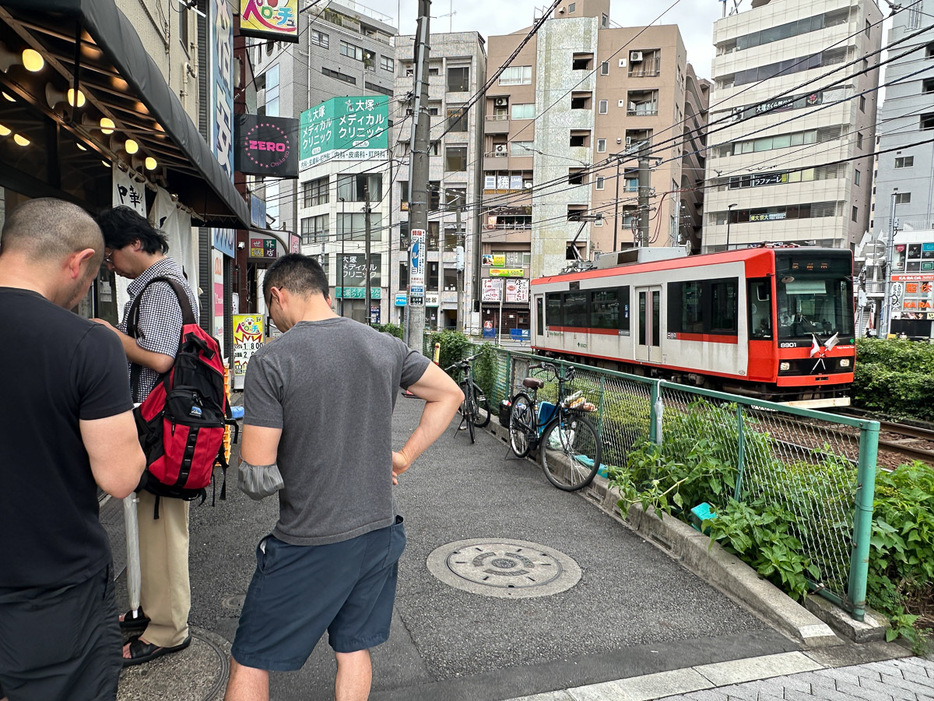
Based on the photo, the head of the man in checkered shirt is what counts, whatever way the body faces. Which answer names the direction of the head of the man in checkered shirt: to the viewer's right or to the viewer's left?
to the viewer's left

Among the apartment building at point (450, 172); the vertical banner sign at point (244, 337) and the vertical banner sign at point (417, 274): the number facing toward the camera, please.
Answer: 3

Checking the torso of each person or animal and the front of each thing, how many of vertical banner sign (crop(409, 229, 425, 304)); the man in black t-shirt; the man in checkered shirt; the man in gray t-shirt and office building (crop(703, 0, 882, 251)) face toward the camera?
2

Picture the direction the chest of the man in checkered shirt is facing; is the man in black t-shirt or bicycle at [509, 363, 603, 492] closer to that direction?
the man in black t-shirt

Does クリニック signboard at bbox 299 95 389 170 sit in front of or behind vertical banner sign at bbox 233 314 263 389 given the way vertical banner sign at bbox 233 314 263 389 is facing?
behind

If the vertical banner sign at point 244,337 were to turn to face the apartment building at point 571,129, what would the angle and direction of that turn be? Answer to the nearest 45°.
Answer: approximately 135° to its left

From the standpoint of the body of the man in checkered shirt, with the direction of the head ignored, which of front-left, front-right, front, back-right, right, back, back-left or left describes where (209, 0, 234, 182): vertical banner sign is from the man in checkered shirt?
right

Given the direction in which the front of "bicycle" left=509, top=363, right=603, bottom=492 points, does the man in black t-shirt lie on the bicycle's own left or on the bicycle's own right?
on the bicycle's own right

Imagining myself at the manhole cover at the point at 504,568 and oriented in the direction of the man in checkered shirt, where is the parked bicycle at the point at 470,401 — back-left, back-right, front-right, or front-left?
back-right

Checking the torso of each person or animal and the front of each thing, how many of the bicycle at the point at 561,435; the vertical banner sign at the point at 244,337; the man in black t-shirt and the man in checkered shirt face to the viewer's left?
1

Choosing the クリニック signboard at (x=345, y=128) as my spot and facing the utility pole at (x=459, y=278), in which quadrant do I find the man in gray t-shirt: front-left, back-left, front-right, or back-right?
front-right

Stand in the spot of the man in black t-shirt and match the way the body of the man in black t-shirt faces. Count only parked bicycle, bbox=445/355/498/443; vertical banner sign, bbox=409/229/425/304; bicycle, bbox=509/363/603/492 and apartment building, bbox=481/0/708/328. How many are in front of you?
4

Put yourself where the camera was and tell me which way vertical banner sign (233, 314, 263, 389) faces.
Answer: facing the viewer

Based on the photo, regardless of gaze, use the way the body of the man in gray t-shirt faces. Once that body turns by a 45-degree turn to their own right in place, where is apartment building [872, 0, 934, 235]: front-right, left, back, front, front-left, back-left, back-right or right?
front-right

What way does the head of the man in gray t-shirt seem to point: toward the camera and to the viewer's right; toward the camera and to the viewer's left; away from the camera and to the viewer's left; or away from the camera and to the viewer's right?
away from the camera and to the viewer's left

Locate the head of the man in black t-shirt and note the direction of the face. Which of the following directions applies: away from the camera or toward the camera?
away from the camera

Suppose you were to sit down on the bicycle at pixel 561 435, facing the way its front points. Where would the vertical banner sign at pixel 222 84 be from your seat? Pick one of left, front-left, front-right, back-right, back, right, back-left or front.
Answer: back

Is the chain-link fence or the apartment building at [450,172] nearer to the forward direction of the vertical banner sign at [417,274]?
the chain-link fence

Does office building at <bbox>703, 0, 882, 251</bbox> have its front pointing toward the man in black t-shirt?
yes

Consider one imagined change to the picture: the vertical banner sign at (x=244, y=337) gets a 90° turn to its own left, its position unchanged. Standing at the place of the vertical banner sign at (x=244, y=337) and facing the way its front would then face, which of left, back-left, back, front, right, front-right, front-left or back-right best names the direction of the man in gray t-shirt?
right

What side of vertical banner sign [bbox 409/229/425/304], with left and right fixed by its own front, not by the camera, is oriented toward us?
front

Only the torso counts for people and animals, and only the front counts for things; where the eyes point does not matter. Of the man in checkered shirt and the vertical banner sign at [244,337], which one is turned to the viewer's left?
the man in checkered shirt

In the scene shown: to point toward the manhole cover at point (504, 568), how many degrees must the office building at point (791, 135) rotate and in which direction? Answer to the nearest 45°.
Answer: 0° — it already faces it

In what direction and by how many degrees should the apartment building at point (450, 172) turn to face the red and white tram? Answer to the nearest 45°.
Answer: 0° — it already faces it
